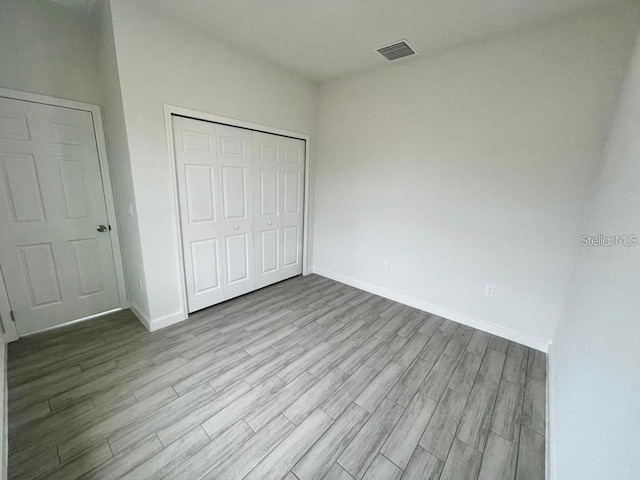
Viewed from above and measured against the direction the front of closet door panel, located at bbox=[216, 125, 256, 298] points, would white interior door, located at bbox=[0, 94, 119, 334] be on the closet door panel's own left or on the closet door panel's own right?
on the closet door panel's own right

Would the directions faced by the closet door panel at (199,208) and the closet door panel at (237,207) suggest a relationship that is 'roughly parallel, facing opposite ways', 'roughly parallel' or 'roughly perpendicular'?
roughly parallel

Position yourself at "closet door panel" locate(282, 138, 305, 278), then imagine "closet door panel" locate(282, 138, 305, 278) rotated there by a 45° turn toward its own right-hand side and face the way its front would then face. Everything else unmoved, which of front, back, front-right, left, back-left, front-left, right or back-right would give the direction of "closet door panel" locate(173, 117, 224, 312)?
front-right

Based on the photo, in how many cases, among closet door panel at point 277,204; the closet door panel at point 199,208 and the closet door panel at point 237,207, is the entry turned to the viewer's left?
0

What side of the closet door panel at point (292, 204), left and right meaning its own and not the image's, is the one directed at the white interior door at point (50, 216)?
right

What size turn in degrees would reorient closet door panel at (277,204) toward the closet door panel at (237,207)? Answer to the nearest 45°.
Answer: approximately 90° to its right

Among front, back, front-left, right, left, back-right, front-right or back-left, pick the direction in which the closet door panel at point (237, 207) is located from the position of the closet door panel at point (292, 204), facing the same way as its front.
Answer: right

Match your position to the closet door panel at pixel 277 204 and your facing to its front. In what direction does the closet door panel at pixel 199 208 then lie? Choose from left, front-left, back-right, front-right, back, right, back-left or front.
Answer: right

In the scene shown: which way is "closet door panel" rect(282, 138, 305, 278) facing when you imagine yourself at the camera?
facing the viewer and to the right of the viewer

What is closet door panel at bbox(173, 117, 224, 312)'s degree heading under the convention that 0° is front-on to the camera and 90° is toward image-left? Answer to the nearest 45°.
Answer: approximately 315°
